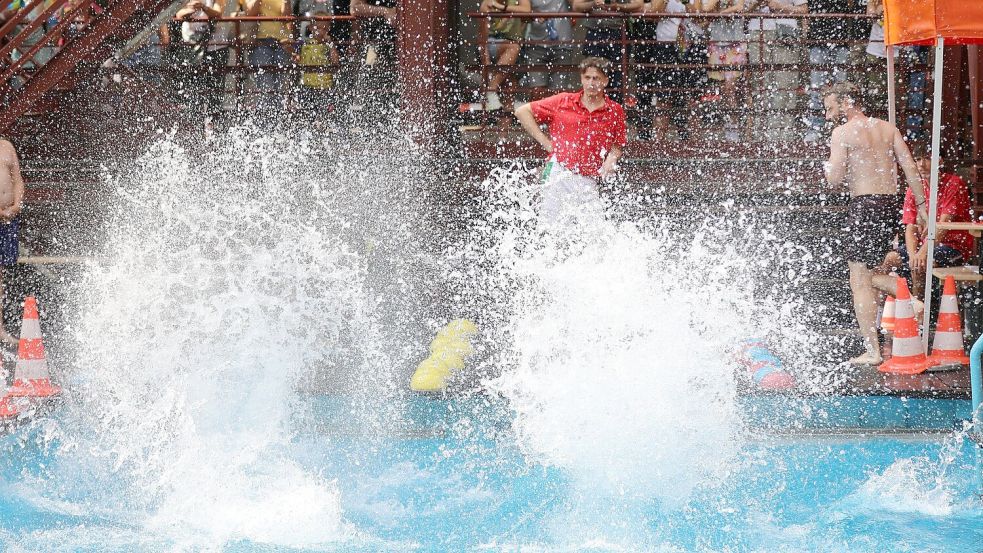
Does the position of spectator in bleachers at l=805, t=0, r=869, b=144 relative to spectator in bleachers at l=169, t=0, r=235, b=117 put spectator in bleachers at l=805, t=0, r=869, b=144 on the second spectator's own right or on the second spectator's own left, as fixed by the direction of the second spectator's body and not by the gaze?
on the second spectator's own left

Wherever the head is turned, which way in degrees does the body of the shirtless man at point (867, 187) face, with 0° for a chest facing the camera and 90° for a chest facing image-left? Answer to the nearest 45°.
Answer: approximately 135°

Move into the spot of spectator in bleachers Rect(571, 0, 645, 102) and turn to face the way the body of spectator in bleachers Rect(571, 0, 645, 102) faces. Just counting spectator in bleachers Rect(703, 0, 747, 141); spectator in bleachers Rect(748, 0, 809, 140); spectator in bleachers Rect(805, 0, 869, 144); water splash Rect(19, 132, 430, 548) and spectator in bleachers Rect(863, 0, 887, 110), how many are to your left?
4

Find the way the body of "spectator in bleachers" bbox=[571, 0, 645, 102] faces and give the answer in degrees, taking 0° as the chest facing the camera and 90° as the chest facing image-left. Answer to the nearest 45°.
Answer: approximately 0°

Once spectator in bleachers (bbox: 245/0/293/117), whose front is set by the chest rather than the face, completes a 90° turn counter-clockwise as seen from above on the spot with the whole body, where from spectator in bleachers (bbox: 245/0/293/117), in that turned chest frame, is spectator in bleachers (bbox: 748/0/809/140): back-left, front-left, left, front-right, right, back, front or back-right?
front
